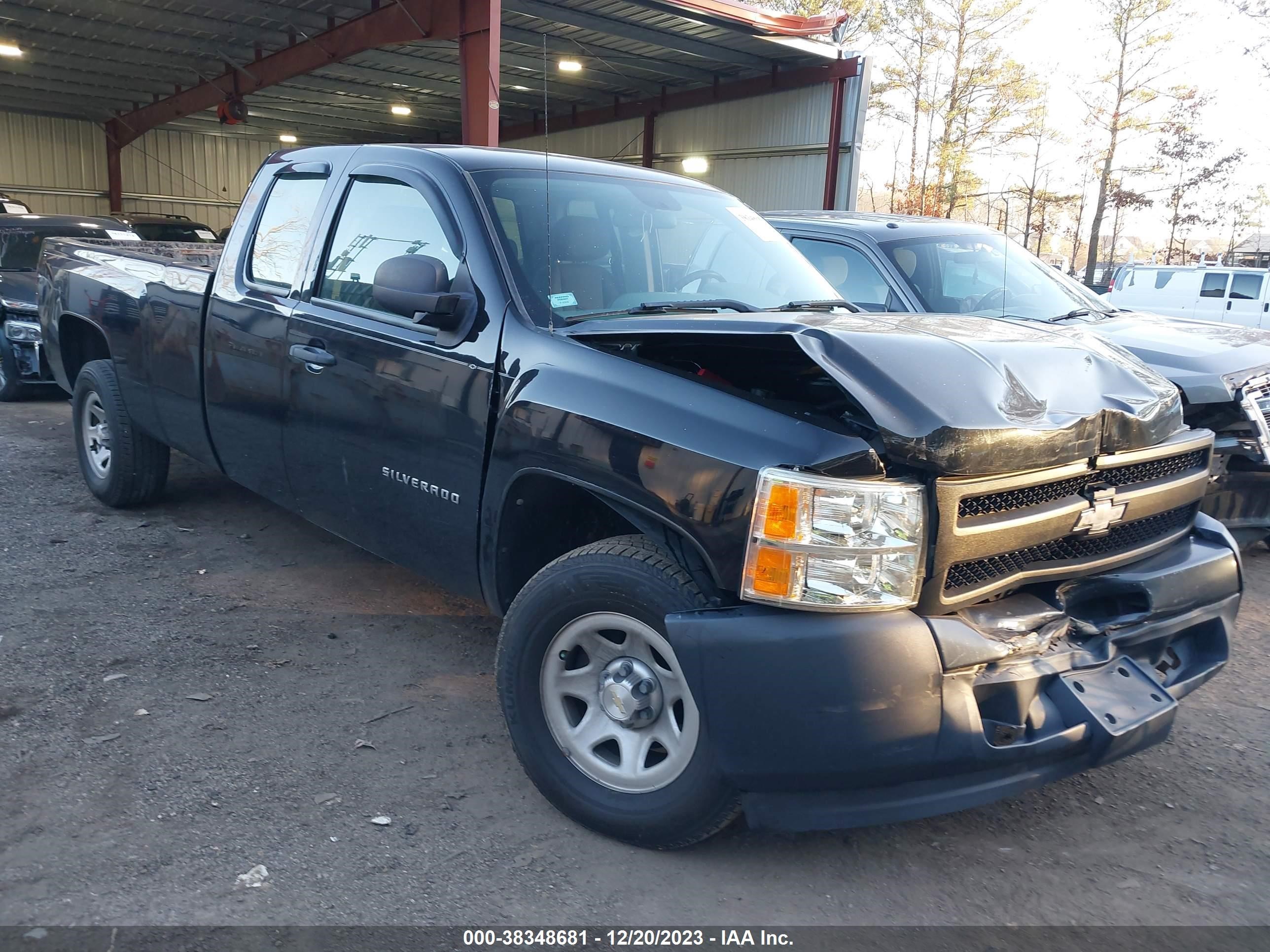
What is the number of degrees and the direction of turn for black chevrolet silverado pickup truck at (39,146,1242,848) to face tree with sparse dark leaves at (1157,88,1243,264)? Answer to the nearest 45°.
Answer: approximately 90° to its left

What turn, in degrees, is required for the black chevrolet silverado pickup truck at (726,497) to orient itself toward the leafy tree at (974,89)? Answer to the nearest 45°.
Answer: approximately 135° to its left

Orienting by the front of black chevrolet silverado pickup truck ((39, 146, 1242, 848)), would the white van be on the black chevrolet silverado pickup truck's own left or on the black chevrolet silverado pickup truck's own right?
on the black chevrolet silverado pickup truck's own left

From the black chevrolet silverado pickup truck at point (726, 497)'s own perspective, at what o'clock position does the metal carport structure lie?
The metal carport structure is roughly at 7 o'clock from the black chevrolet silverado pickup truck.

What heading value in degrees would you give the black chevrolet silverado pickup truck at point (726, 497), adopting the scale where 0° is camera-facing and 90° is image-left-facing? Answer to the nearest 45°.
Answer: approximately 315°
